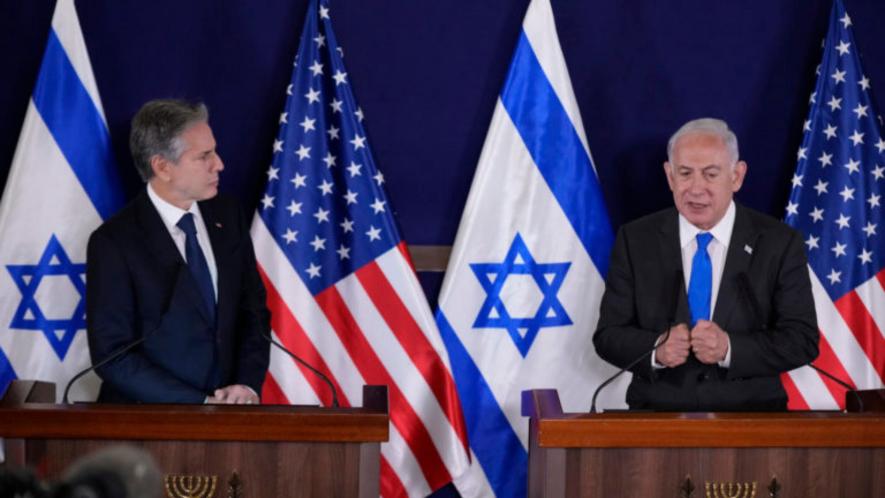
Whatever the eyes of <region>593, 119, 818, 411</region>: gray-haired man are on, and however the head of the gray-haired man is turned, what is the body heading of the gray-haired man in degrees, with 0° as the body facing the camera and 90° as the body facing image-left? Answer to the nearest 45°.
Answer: approximately 0°

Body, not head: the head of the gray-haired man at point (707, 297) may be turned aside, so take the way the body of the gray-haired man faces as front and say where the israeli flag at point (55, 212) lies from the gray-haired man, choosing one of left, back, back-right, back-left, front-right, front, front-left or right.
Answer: right

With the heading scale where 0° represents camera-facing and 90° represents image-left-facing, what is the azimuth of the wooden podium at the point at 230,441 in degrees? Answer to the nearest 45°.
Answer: approximately 0°

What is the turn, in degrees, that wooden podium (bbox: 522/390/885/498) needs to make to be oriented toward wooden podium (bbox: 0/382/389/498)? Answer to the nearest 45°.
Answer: approximately 90° to its right

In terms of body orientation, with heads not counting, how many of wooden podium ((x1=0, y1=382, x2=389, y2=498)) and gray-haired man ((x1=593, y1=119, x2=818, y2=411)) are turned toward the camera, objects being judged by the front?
2

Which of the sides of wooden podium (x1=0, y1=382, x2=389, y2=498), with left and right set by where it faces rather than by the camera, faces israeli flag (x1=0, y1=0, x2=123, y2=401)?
back

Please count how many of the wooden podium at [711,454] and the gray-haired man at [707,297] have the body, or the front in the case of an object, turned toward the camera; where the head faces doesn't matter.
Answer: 2

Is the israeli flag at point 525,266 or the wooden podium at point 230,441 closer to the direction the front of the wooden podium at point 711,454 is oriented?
the wooden podium

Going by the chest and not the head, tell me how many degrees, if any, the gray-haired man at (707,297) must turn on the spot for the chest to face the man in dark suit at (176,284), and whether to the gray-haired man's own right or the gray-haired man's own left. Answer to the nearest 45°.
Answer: approximately 90° to the gray-haired man's own right

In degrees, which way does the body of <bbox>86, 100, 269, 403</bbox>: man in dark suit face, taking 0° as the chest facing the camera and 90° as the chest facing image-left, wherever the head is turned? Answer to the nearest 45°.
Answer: approximately 315°

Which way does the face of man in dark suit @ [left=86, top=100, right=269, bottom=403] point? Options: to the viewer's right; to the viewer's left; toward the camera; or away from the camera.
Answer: to the viewer's right

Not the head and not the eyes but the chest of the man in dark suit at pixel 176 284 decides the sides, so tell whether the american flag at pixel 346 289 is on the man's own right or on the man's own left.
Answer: on the man's own left
